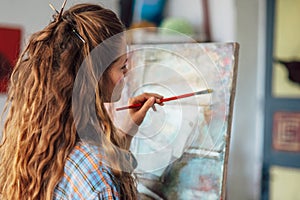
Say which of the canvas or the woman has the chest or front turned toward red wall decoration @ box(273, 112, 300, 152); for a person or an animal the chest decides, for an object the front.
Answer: the woman

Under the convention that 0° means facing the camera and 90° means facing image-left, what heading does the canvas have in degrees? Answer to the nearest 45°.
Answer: approximately 45°

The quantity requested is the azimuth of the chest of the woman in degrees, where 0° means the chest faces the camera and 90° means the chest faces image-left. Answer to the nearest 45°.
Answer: approximately 225°

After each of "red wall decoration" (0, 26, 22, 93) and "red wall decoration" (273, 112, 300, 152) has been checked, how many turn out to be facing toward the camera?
2

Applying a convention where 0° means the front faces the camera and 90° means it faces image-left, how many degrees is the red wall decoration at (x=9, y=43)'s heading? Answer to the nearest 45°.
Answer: approximately 0°

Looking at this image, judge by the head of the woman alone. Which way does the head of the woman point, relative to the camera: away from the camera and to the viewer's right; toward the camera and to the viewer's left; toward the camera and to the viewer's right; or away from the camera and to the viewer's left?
away from the camera and to the viewer's right

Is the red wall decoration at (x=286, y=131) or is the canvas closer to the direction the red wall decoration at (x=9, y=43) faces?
the canvas

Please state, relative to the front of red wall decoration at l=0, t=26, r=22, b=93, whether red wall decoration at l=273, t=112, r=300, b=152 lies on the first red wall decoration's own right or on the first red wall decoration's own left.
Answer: on the first red wall decoration's own left

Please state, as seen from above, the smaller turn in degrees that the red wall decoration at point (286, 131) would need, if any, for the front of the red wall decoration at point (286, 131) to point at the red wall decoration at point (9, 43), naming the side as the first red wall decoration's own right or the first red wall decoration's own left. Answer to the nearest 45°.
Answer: approximately 45° to the first red wall decoration's own right

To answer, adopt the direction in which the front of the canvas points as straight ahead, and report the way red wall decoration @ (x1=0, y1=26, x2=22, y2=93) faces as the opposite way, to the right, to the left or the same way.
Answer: to the left
